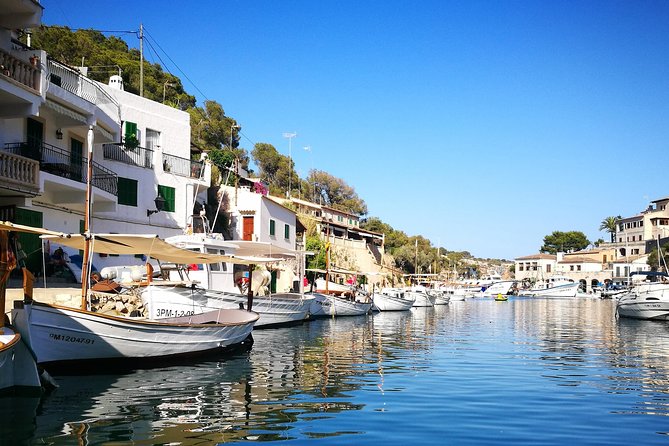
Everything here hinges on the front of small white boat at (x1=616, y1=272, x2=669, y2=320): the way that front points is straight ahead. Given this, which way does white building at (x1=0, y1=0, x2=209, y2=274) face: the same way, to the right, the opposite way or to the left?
the opposite way

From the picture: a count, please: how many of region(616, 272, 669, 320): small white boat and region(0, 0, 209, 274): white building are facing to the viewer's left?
1

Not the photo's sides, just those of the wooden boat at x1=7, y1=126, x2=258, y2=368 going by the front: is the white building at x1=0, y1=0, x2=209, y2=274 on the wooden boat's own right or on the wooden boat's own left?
on the wooden boat's own right

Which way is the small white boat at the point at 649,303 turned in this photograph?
to the viewer's left

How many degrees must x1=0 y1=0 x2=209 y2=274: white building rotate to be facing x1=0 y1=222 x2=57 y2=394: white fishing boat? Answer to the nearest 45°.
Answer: approximately 45° to its right

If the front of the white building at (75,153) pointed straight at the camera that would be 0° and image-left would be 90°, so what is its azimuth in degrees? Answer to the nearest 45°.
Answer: approximately 315°

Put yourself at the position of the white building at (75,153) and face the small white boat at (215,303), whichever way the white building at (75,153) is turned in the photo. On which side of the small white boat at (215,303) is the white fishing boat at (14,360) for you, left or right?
right

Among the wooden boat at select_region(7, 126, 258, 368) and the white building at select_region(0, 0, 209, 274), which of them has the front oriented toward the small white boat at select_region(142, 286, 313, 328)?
the white building

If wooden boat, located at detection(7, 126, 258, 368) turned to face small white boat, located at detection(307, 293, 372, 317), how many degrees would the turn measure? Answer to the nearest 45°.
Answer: approximately 180°
